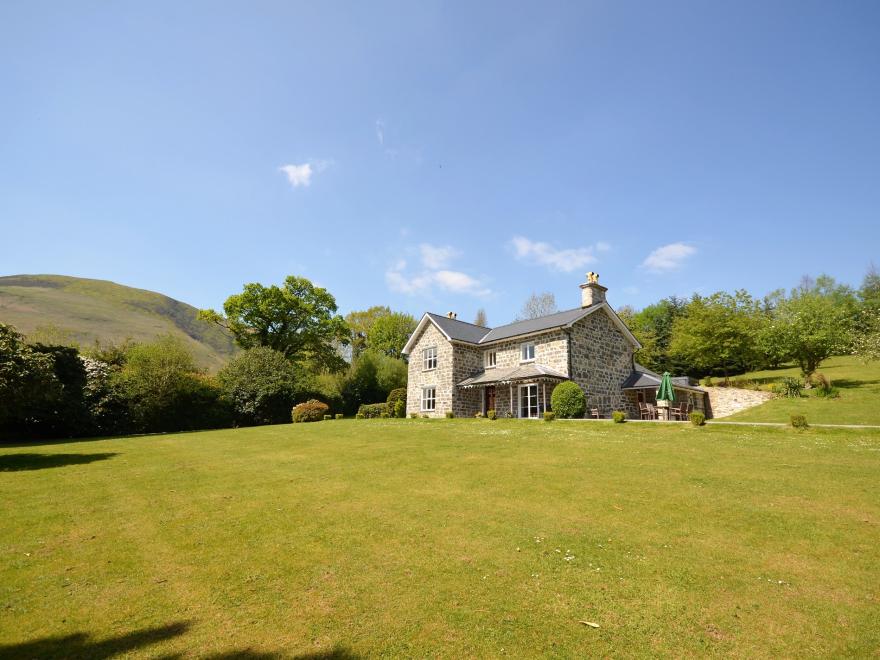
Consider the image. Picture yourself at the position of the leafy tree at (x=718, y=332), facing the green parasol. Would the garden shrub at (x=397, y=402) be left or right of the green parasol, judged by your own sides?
right

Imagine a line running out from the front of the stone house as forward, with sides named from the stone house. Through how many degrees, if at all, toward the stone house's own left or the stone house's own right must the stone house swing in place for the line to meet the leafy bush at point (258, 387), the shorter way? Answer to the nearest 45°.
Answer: approximately 45° to the stone house's own right

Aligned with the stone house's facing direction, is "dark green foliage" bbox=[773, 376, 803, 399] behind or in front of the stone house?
behind

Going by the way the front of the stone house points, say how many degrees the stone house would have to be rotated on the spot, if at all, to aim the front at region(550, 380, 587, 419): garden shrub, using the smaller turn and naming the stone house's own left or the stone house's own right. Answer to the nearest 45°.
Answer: approximately 45° to the stone house's own left

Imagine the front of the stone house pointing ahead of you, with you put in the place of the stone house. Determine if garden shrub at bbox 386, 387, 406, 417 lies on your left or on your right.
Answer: on your right

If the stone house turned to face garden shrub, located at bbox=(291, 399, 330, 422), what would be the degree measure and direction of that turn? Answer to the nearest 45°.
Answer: approximately 45° to its right

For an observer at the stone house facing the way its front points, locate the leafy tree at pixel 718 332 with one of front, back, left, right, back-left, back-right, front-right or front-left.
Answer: back

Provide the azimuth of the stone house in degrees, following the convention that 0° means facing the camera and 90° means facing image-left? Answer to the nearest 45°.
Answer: approximately 45°

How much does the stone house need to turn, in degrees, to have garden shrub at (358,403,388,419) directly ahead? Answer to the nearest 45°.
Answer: approximately 45° to its right

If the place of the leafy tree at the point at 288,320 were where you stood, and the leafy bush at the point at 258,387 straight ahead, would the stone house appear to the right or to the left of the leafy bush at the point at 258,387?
left
